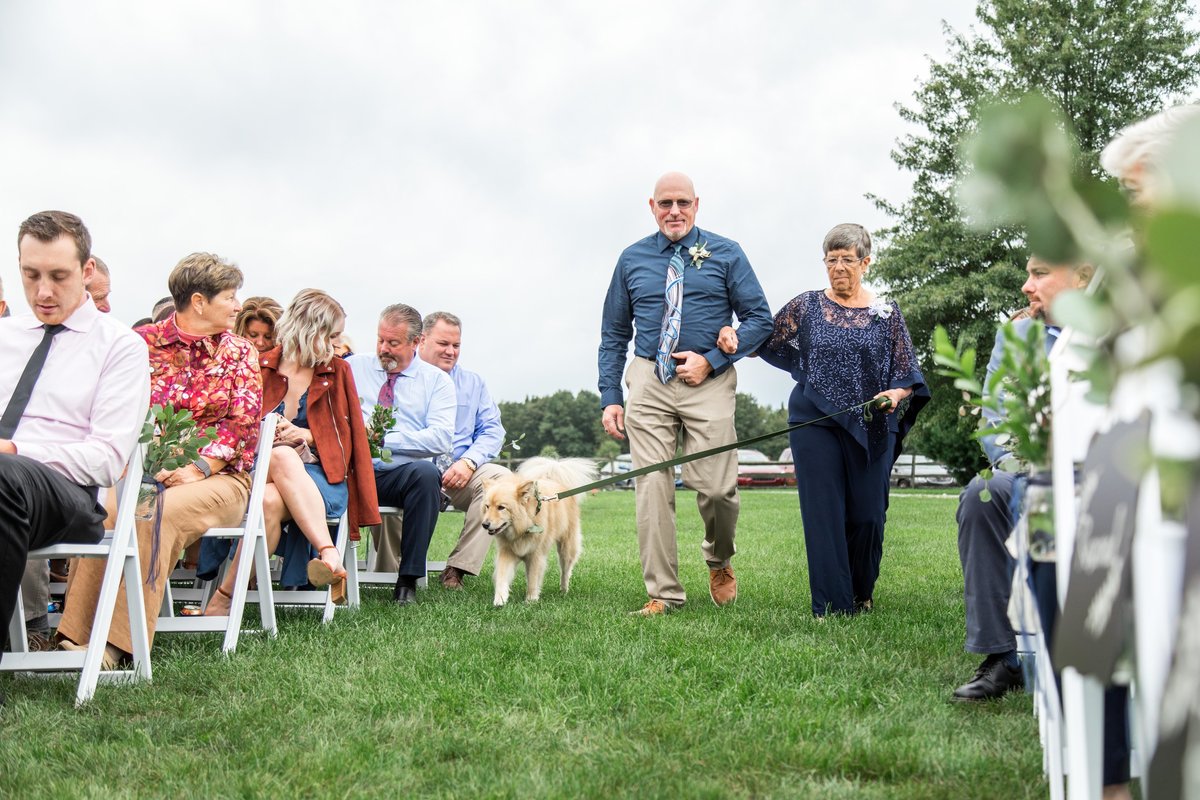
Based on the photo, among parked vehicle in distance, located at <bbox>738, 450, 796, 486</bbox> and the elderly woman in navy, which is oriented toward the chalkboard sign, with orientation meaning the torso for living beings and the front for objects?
the elderly woman in navy

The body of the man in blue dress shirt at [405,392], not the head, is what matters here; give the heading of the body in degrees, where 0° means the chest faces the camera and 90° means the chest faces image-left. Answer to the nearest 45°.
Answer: approximately 45°

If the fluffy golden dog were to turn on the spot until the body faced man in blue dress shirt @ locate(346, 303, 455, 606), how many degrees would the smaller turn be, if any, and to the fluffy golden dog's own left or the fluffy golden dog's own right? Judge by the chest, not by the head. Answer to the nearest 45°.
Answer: approximately 90° to the fluffy golden dog's own right

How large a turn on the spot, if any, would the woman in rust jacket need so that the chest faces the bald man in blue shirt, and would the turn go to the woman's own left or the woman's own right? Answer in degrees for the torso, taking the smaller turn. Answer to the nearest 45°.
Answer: approximately 135° to the woman's own left

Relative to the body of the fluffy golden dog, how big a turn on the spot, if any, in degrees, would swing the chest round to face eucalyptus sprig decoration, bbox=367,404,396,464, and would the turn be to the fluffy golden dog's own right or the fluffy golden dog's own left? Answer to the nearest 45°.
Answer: approximately 45° to the fluffy golden dog's own right
